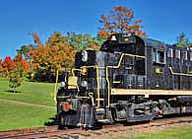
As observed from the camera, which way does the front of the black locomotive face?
facing the viewer and to the left of the viewer
